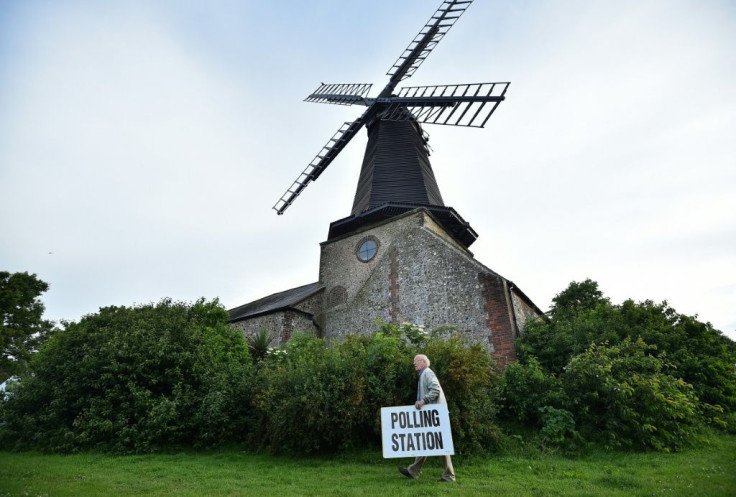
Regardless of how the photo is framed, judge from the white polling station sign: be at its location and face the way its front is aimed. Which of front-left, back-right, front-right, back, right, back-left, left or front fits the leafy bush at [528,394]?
back-left

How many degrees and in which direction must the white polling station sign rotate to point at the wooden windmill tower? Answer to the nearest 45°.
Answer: approximately 180°

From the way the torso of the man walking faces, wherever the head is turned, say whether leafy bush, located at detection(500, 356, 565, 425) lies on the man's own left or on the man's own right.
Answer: on the man's own right

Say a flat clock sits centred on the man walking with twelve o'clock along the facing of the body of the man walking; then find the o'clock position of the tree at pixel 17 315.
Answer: The tree is roughly at 1 o'clock from the man walking.

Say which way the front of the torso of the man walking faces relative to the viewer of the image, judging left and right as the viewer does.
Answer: facing to the left of the viewer

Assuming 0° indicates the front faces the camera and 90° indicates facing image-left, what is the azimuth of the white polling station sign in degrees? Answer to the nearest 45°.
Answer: approximately 0°

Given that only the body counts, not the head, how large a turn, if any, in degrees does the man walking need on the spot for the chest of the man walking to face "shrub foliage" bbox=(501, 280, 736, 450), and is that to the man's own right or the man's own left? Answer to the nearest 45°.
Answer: approximately 135° to the man's own right

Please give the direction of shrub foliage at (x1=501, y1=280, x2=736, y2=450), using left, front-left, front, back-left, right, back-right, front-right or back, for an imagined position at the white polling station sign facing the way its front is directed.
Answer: back-left

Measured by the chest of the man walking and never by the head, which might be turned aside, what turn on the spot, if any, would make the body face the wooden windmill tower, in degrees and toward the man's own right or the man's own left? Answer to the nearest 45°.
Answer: approximately 90° to the man's own right
